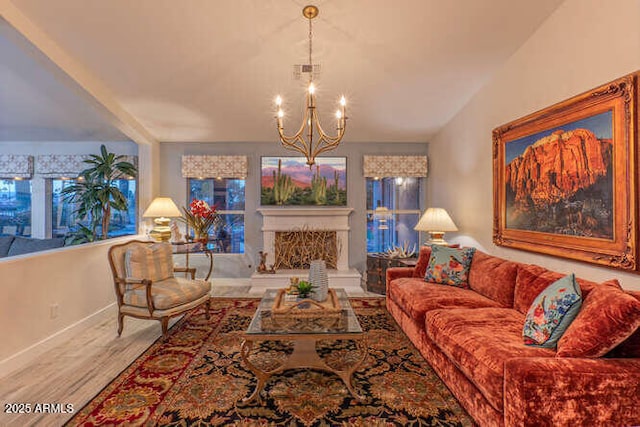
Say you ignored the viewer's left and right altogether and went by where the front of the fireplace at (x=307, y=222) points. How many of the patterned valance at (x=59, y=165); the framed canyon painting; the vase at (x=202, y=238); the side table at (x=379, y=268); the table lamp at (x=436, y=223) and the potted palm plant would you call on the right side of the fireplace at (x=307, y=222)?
3

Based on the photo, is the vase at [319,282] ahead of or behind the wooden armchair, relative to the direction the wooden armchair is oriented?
ahead

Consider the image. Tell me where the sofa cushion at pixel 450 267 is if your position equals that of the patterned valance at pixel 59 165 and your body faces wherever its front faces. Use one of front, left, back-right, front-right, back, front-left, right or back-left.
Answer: front-left

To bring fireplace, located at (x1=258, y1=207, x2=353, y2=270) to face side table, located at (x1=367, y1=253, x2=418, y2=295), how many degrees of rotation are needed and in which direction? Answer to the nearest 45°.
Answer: approximately 45° to its left

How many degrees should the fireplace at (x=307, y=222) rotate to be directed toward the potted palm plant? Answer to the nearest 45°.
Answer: approximately 90° to its right

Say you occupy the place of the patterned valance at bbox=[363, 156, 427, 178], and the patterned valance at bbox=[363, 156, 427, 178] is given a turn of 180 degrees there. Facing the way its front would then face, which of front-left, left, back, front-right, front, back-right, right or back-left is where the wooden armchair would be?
back-left

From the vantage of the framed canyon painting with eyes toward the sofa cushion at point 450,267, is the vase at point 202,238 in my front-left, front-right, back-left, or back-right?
front-left

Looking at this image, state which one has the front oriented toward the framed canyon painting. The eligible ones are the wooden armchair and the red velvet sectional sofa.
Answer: the wooden armchair

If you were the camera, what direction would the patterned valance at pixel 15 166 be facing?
facing the viewer

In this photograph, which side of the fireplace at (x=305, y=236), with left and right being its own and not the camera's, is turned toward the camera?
front

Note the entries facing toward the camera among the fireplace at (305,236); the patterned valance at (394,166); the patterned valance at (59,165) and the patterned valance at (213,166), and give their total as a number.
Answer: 4

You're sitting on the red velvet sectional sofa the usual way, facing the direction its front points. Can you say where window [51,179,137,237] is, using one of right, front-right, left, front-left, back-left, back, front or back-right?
front-right

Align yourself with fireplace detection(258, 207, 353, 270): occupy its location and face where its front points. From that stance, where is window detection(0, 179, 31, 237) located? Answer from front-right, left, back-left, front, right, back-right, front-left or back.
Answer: right

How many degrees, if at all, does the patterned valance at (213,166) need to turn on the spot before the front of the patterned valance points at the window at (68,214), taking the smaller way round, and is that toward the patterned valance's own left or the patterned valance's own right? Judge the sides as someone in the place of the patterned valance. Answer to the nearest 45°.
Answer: approximately 90° to the patterned valance's own right

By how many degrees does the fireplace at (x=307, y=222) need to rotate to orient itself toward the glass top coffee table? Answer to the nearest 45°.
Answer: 0° — it already faces it

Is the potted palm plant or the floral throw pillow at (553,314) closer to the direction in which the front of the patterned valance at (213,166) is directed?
the floral throw pillow

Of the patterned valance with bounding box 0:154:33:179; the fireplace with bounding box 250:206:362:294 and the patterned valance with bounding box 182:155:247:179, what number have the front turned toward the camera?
3

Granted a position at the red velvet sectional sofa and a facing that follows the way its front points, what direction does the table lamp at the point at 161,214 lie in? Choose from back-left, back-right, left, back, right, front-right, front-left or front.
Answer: front-right

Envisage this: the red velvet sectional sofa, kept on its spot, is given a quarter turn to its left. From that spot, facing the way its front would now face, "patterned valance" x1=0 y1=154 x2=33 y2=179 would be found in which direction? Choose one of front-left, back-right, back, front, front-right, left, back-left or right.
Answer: back-right

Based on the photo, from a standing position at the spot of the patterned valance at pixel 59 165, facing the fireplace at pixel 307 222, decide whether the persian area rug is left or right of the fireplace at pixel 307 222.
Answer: right
